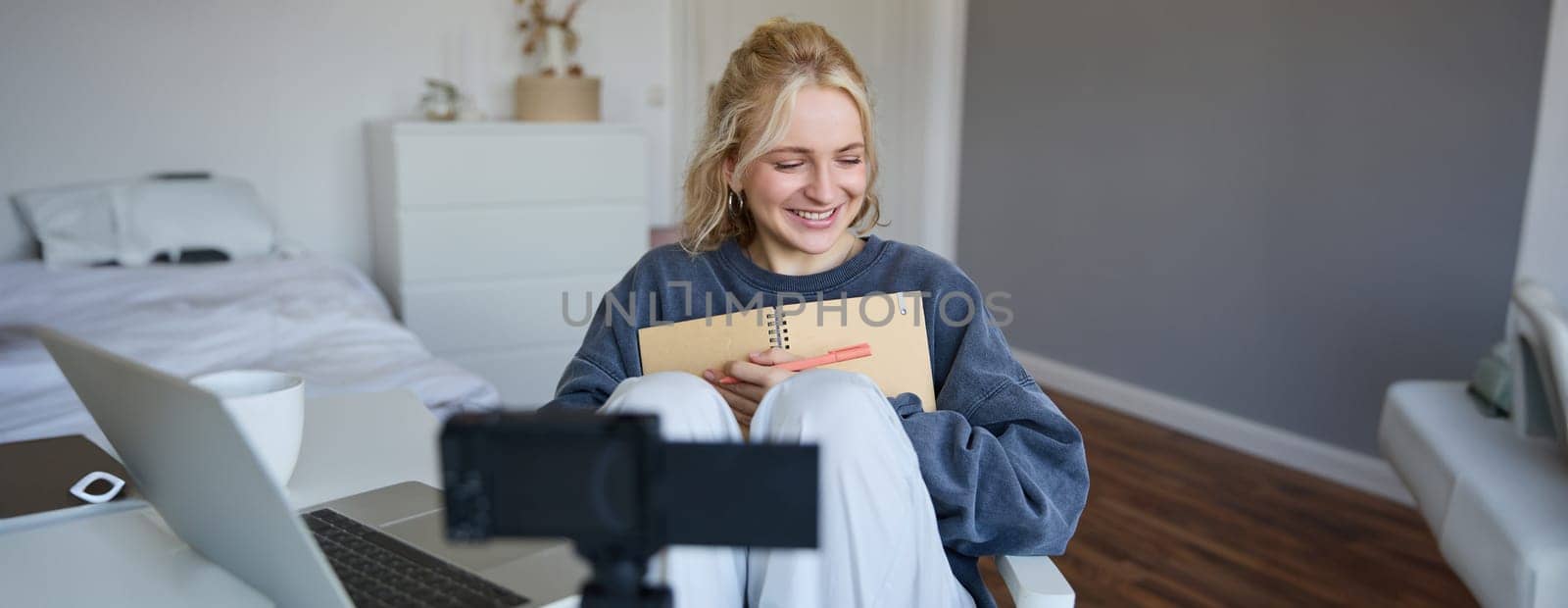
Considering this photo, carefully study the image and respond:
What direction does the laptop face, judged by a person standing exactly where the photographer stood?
facing away from the viewer and to the right of the viewer

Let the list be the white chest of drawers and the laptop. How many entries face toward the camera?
1

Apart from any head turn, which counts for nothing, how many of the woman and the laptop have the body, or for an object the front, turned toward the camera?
1

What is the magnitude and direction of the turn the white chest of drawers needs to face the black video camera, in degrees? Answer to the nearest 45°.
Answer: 0° — it already faces it

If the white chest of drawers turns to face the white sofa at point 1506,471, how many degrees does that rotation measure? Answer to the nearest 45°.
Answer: approximately 45° to its left

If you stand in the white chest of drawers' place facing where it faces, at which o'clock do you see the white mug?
The white mug is roughly at 12 o'clock from the white chest of drawers.

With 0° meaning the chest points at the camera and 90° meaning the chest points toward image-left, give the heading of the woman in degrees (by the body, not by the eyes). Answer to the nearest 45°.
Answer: approximately 0°
